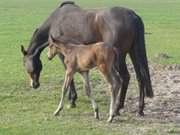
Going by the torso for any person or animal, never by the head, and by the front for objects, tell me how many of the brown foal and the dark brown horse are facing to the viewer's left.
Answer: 2

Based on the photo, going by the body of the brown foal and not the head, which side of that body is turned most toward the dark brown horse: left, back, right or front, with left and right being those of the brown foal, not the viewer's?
right

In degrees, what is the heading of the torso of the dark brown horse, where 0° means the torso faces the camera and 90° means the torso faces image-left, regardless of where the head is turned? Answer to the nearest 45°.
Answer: approximately 90°

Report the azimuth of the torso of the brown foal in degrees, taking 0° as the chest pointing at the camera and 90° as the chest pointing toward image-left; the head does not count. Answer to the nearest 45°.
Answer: approximately 90°

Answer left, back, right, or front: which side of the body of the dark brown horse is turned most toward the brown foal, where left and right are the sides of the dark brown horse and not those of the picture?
left
